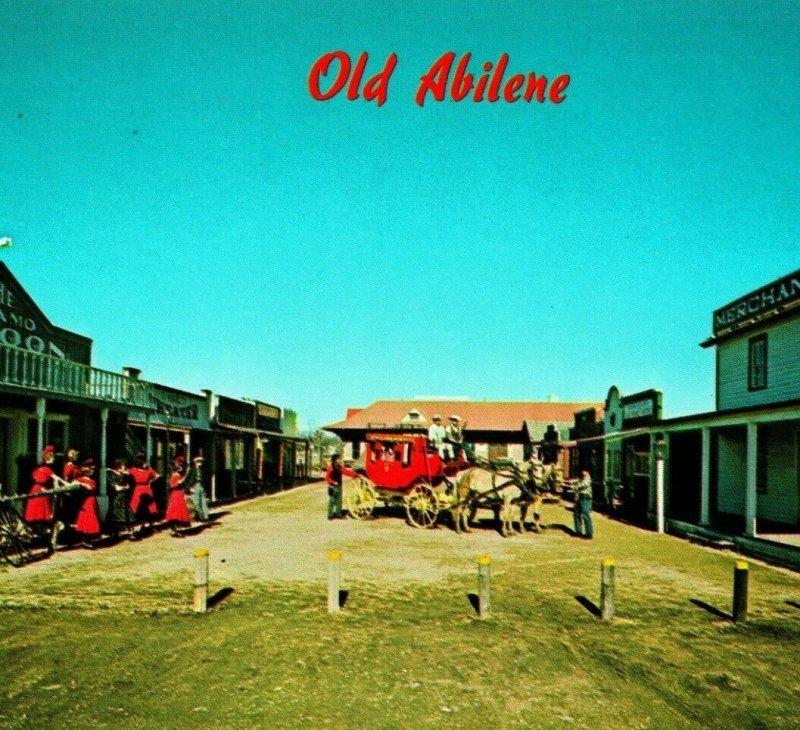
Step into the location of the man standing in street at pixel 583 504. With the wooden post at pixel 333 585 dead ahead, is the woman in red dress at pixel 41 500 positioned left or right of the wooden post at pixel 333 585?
right

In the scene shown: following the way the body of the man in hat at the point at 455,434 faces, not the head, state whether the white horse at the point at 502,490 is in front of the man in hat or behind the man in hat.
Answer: in front

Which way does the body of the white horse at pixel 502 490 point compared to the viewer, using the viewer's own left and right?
facing to the right of the viewer

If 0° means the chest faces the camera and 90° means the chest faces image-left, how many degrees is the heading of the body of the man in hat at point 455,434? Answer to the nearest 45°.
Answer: approximately 315°
